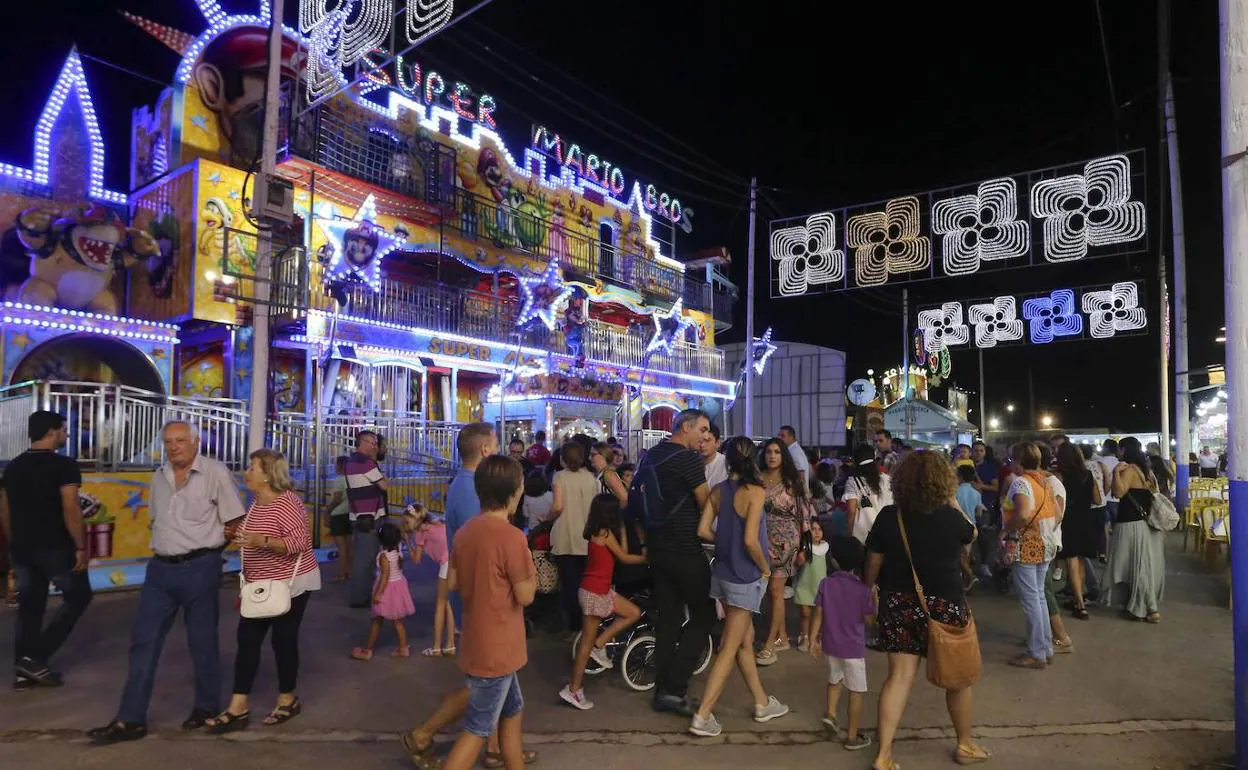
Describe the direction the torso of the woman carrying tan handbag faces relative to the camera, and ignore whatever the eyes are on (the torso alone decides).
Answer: away from the camera

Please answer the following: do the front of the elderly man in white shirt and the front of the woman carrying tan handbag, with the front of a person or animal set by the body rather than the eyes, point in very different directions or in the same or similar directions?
very different directions

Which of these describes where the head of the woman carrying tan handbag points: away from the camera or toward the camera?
away from the camera

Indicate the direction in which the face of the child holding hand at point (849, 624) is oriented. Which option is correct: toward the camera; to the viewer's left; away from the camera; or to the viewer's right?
away from the camera
